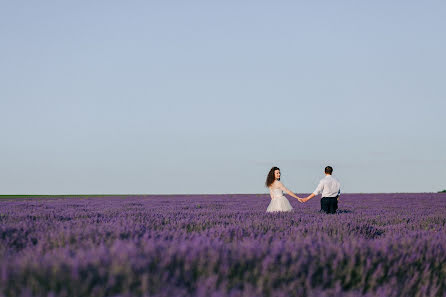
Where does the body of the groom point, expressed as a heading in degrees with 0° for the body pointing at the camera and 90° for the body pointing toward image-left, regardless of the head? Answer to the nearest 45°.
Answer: approximately 180°

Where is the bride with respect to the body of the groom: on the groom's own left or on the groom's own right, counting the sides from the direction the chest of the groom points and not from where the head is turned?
on the groom's own left
